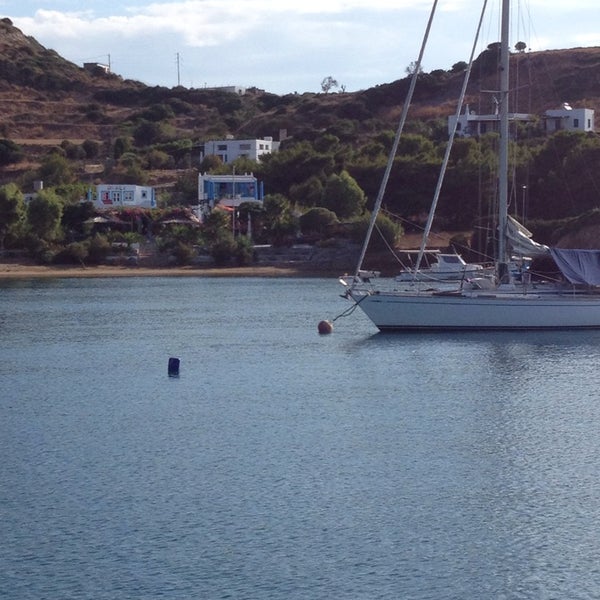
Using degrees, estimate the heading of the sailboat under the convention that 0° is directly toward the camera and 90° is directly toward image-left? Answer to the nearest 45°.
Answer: approximately 90°

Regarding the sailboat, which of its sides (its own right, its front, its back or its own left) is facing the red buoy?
front
